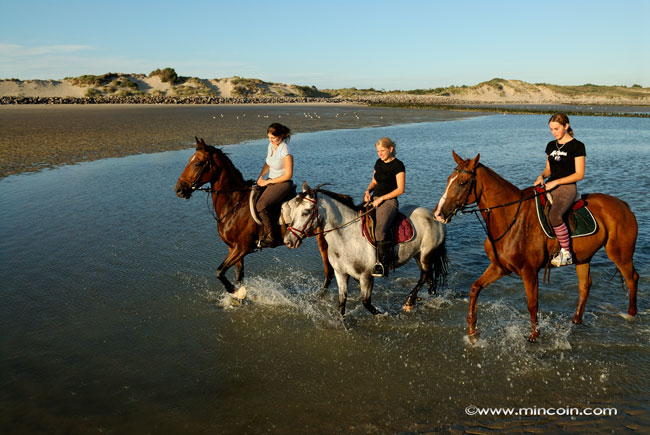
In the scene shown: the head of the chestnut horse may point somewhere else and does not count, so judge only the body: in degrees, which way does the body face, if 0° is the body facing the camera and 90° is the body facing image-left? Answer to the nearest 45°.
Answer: approximately 45°

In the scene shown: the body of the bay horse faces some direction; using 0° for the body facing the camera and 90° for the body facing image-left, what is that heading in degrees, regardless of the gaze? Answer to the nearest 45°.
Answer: approximately 90°
